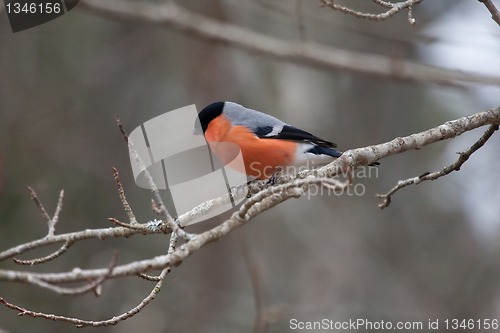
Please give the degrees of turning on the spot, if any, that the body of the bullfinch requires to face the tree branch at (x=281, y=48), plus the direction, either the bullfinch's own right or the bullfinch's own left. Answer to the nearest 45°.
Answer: approximately 90° to the bullfinch's own right

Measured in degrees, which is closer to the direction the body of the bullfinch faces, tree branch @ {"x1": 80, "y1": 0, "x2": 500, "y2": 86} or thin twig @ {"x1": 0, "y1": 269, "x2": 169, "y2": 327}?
the thin twig

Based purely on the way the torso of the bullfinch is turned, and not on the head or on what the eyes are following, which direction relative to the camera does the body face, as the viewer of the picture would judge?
to the viewer's left
